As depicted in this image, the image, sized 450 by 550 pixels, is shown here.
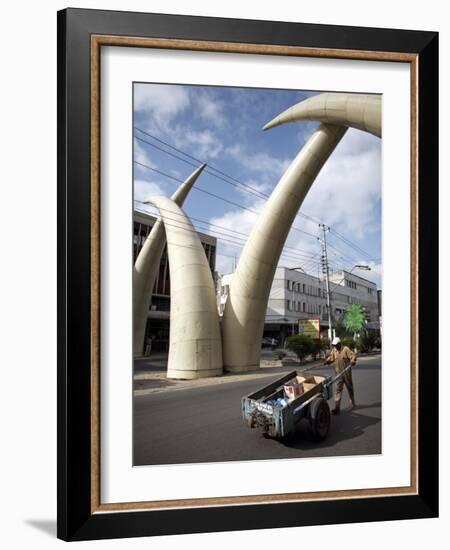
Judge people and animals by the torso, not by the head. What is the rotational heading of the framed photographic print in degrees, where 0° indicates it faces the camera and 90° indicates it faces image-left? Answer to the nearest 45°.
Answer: approximately 315°
